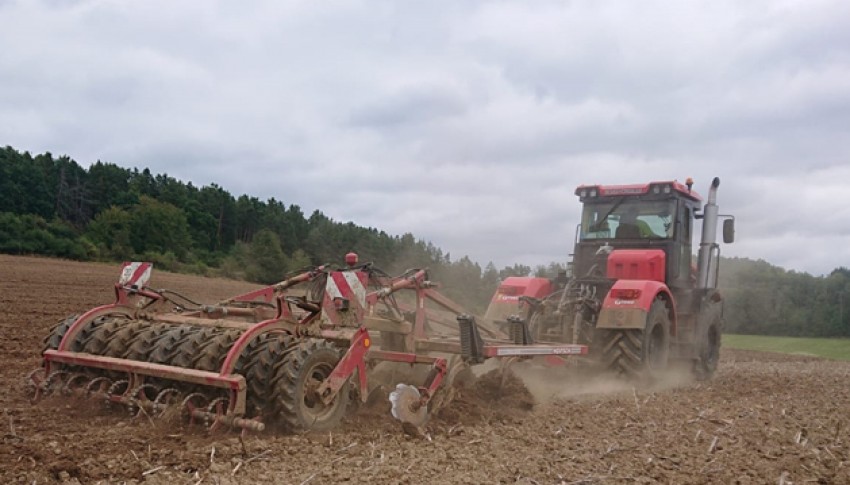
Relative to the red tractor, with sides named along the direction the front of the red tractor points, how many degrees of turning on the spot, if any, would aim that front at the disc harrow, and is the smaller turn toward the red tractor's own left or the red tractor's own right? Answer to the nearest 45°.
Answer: approximately 180°

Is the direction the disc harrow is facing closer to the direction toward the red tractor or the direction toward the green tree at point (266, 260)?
the red tractor

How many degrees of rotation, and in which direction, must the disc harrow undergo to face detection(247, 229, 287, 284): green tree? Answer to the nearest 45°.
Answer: approximately 45° to its left

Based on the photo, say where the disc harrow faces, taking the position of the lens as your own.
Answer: facing away from the viewer and to the right of the viewer
